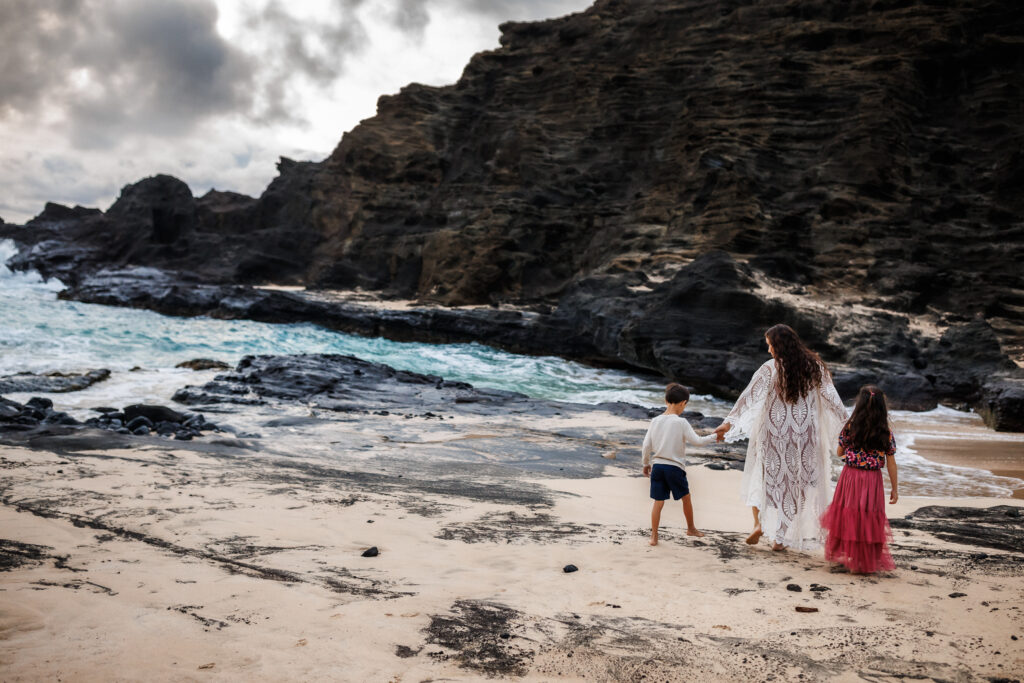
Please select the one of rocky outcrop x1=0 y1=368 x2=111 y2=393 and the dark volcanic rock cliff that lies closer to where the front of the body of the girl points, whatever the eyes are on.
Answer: the dark volcanic rock cliff

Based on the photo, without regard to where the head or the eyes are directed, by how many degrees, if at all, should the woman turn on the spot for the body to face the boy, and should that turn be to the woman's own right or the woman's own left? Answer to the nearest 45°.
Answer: approximately 90° to the woman's own left

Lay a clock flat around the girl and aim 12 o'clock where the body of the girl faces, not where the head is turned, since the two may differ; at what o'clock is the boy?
The boy is roughly at 9 o'clock from the girl.

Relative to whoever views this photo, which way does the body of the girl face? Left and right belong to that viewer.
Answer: facing away from the viewer

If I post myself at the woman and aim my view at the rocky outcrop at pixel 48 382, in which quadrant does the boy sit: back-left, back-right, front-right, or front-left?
front-left

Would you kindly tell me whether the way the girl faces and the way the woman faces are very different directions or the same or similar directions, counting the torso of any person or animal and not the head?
same or similar directions

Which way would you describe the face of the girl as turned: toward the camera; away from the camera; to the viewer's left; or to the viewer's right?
away from the camera

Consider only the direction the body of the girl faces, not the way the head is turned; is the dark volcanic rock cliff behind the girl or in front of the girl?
in front

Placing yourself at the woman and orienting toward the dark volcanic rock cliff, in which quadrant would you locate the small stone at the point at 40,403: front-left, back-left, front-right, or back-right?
front-left

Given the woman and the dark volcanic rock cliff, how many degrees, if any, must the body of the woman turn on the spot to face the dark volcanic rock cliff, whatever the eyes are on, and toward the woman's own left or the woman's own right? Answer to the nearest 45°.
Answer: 0° — they already face it

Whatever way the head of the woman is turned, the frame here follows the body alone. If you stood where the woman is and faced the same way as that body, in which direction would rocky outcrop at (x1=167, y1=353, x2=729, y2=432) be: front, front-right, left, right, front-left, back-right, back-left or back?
front-left

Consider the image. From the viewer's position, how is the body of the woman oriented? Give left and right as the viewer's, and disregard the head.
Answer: facing away from the viewer
